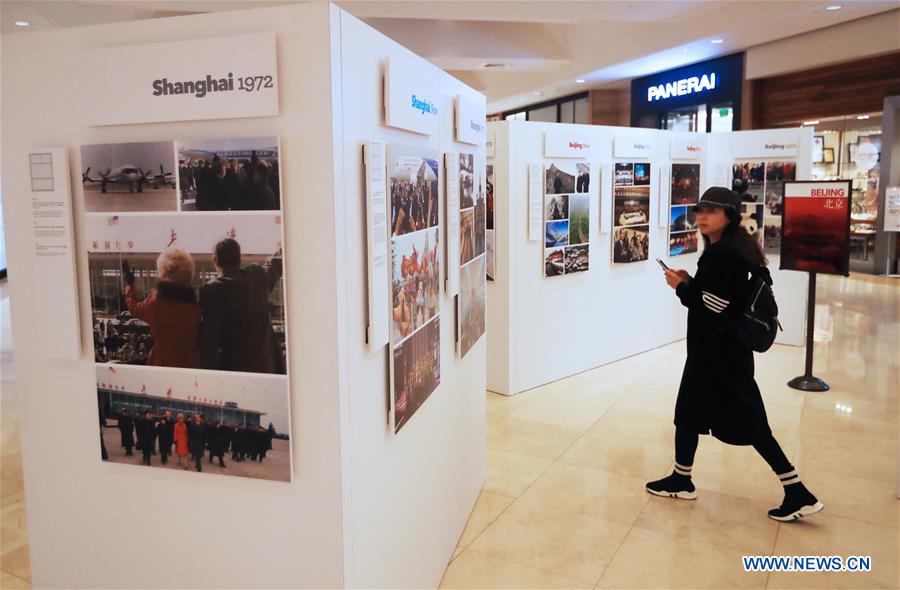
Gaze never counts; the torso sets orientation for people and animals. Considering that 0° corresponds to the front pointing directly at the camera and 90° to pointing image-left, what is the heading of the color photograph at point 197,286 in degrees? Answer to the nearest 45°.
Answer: approximately 0°

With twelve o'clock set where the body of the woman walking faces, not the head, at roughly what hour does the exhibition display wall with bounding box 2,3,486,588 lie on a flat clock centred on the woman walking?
The exhibition display wall is roughly at 10 o'clock from the woman walking.

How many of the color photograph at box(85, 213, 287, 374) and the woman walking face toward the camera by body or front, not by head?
1

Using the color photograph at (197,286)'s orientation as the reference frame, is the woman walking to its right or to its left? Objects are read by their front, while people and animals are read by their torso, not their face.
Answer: on its left

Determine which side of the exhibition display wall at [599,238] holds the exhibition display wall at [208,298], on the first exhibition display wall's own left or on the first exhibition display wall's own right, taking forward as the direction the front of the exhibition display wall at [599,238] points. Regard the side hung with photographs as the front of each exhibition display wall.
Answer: on the first exhibition display wall's own right

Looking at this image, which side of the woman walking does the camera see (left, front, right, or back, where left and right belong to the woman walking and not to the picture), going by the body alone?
left
